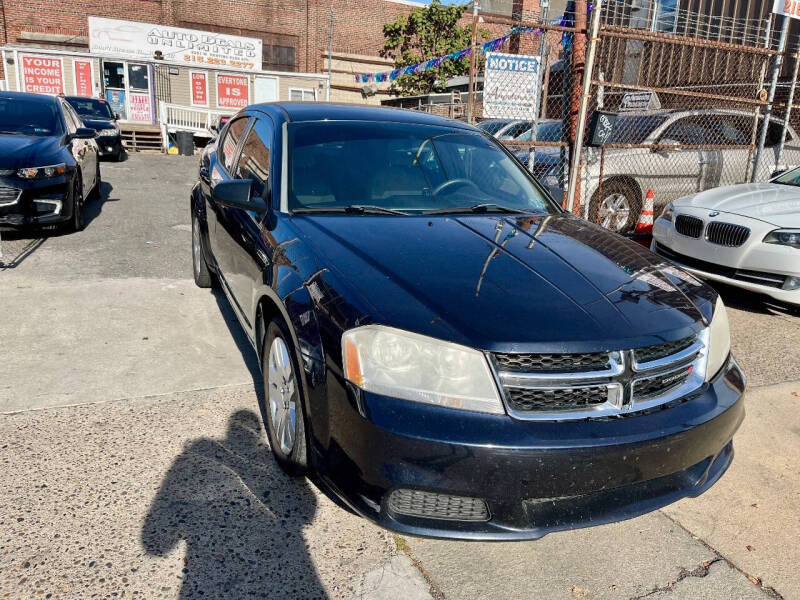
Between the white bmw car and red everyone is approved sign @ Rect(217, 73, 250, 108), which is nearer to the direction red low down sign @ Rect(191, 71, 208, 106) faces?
the white bmw car

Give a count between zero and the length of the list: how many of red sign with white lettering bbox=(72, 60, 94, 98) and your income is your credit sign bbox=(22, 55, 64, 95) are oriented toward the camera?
2

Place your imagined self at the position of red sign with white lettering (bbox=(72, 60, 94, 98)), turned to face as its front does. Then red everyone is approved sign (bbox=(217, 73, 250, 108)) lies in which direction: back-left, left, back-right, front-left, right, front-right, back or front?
left

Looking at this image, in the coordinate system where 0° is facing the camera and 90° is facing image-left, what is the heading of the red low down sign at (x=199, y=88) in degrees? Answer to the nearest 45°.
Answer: approximately 0°

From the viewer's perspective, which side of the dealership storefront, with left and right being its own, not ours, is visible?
front

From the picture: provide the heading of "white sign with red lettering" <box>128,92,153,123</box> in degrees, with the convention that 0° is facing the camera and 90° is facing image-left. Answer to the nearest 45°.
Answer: approximately 0°

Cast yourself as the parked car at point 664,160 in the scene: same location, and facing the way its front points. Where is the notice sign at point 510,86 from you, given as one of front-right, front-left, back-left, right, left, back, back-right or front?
front

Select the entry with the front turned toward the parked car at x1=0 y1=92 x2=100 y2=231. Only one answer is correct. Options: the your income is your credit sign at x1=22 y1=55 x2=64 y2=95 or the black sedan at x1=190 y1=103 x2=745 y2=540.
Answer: the your income is your credit sign

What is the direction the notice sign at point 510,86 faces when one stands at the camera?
facing the viewer

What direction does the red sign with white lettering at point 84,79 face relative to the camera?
toward the camera

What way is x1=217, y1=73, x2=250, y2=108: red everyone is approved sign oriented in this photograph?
toward the camera

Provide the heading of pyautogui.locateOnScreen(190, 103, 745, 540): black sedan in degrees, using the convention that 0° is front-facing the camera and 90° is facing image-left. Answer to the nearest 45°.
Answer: approximately 315°
